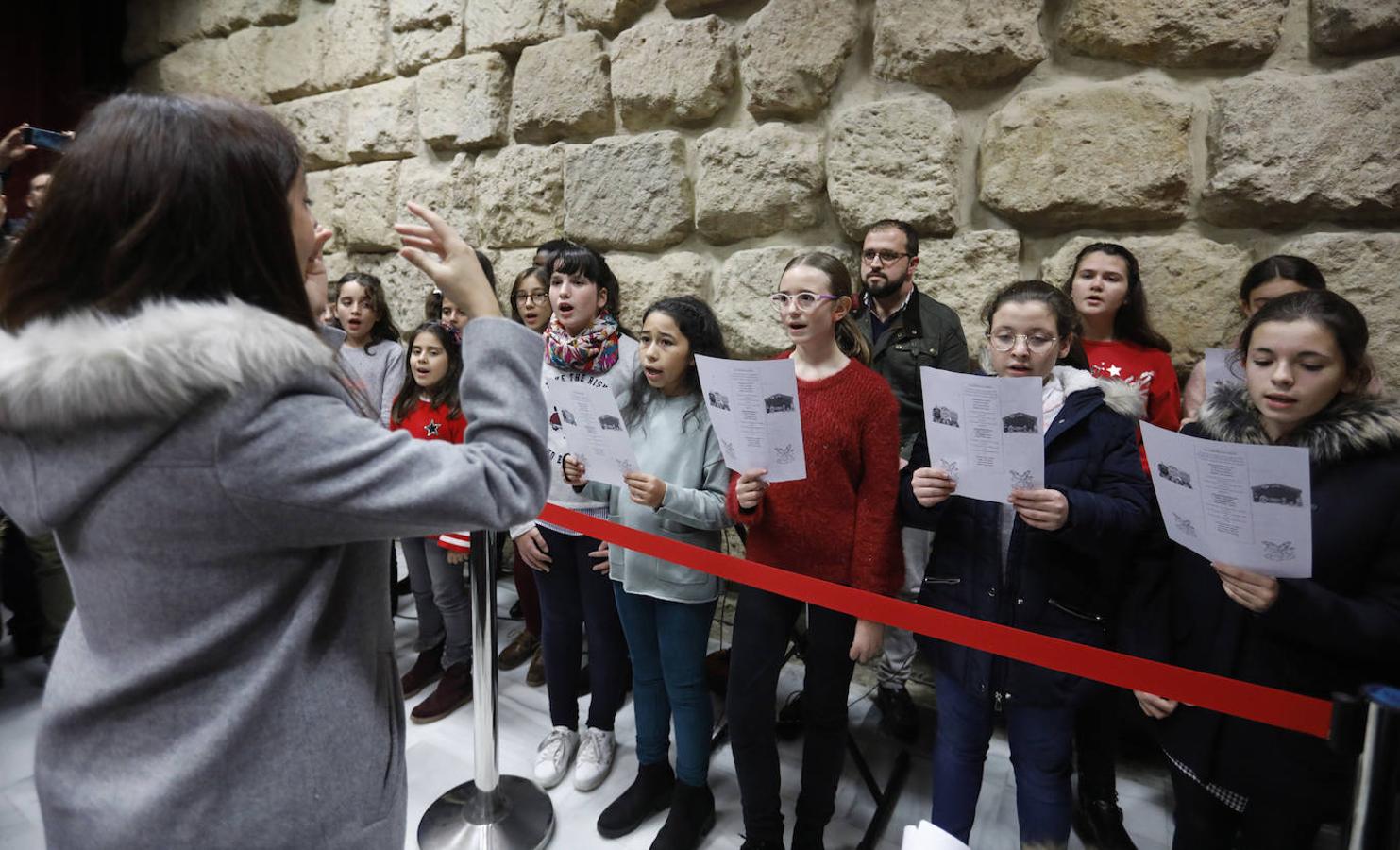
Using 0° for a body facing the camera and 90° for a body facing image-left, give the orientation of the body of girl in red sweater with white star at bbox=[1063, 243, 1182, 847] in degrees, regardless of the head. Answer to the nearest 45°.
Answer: approximately 45°

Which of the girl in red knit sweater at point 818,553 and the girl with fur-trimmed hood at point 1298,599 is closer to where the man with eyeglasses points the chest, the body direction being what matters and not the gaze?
the girl in red knit sweater

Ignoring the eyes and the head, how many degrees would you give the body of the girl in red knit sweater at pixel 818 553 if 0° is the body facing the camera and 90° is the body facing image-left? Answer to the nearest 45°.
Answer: approximately 45°

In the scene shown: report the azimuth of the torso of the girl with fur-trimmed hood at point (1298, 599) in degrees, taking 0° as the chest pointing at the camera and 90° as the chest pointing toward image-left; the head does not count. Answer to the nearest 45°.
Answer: approximately 45°

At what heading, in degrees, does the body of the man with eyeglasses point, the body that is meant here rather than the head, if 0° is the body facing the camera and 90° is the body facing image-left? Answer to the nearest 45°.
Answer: approximately 45°

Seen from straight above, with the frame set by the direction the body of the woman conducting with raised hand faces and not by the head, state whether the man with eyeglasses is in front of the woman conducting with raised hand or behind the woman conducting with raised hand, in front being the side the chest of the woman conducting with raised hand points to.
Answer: in front

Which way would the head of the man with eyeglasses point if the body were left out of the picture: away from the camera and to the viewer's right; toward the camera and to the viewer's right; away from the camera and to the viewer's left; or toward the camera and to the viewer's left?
toward the camera and to the viewer's left

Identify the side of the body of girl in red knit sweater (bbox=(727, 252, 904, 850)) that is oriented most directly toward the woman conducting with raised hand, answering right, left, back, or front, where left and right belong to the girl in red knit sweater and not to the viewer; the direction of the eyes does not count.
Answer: front

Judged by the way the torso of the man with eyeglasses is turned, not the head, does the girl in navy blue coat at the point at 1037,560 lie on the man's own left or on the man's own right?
on the man's own left

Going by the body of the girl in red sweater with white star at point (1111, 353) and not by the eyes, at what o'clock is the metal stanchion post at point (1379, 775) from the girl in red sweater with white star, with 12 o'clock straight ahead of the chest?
The metal stanchion post is roughly at 10 o'clock from the girl in red sweater with white star.

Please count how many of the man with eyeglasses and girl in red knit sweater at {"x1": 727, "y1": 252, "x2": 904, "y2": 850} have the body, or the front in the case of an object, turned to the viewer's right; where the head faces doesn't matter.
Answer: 0
